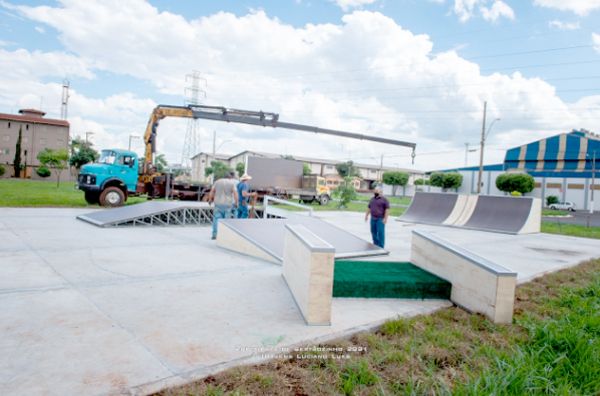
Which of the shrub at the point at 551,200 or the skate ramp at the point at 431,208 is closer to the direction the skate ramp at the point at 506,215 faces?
the skate ramp

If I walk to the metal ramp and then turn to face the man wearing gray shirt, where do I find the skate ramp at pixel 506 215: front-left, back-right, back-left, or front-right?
front-left

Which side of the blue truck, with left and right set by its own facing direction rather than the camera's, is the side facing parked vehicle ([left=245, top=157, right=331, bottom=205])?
back

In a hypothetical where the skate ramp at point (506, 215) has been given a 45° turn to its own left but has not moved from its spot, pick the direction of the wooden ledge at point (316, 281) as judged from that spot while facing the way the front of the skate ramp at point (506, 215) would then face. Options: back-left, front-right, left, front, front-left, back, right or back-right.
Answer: front

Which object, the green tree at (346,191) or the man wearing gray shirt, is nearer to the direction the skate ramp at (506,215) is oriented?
the man wearing gray shirt

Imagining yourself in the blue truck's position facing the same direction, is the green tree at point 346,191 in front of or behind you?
behind

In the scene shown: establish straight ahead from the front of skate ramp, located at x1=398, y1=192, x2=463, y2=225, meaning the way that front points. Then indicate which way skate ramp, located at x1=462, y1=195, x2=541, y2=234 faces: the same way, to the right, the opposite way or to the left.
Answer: the same way

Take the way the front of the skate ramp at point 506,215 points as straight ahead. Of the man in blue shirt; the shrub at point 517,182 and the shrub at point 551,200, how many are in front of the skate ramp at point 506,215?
1

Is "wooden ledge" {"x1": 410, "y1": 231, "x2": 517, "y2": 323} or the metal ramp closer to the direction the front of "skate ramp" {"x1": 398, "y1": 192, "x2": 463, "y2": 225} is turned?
the metal ramp

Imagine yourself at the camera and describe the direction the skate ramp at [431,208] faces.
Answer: facing the viewer and to the left of the viewer

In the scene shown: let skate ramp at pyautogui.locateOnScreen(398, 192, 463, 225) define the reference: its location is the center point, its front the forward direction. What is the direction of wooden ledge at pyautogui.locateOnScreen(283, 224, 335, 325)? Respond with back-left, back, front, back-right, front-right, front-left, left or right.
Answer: front-left

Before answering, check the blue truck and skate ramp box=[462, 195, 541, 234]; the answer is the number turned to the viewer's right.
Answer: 0

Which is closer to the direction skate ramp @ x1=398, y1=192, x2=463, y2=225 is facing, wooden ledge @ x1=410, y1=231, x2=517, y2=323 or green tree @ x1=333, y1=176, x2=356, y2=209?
the wooden ledge

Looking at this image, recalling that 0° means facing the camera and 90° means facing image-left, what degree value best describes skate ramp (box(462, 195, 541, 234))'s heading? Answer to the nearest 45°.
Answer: approximately 45°

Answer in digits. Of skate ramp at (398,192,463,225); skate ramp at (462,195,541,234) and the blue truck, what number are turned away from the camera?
0

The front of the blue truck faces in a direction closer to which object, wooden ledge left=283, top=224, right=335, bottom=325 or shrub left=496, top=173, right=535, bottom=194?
the wooden ledge

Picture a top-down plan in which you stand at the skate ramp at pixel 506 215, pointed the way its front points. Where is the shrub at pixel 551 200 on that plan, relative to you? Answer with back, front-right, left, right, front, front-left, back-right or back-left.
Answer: back-right

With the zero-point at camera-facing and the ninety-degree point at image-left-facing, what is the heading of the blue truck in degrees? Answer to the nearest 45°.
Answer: approximately 45°

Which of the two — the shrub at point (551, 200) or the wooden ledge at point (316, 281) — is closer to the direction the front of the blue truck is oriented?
the wooden ledge
